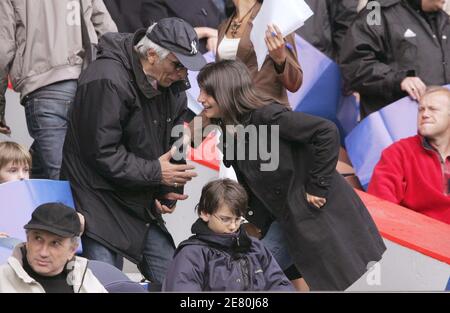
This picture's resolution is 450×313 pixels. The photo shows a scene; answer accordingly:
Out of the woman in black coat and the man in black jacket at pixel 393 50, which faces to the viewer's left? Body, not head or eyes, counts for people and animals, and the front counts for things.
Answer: the woman in black coat

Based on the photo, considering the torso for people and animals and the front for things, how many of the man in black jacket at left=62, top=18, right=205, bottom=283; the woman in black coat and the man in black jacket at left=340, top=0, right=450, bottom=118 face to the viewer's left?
1

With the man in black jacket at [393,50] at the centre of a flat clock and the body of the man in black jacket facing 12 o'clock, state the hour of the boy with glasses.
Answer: The boy with glasses is roughly at 2 o'clock from the man in black jacket.

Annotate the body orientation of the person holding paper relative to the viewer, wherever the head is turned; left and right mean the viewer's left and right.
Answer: facing the viewer and to the left of the viewer

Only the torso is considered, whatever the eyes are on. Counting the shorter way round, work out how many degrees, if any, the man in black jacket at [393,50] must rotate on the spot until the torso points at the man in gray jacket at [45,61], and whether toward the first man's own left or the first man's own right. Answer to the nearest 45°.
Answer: approximately 90° to the first man's own right

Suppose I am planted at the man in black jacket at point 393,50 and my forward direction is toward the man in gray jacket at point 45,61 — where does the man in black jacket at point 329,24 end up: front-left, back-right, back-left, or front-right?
front-right

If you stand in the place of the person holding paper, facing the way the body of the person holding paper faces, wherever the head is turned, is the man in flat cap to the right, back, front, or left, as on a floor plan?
front

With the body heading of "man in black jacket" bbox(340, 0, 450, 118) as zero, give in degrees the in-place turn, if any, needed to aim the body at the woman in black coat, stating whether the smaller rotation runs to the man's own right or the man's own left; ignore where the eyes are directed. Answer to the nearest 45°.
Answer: approximately 45° to the man's own right

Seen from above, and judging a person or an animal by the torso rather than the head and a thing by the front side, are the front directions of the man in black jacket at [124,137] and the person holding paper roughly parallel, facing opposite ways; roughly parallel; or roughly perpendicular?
roughly perpendicular

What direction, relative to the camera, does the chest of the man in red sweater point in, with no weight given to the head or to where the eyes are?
toward the camera

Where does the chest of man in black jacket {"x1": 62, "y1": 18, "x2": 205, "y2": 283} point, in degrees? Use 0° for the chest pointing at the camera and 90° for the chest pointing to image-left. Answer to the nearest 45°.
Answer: approximately 315°

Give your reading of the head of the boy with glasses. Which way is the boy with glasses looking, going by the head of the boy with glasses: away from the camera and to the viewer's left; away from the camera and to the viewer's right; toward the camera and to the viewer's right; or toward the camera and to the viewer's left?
toward the camera and to the viewer's right

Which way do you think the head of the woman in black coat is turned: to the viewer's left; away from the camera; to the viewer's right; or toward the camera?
to the viewer's left

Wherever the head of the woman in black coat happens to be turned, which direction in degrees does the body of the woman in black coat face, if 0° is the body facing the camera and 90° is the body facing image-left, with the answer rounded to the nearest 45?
approximately 90°
